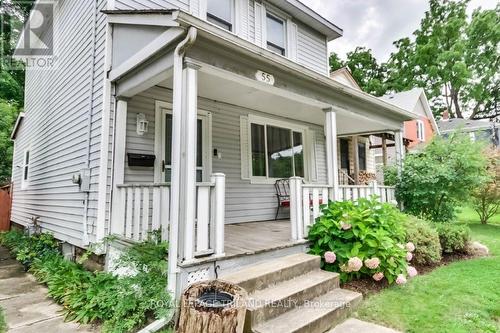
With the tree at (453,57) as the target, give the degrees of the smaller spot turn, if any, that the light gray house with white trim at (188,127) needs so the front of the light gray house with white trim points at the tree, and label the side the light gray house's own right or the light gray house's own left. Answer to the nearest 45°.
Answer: approximately 90° to the light gray house's own left

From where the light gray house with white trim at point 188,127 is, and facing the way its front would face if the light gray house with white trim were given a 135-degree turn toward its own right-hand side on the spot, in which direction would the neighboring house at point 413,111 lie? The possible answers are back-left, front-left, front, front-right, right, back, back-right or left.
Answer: back-right

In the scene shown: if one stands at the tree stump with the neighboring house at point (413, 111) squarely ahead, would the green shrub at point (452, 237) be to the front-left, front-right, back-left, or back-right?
front-right

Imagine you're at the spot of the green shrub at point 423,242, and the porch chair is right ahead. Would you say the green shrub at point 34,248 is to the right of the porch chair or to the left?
left

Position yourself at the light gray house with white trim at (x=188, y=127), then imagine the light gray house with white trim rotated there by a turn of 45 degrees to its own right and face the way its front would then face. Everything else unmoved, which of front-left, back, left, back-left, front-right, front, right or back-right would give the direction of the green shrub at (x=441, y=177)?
left

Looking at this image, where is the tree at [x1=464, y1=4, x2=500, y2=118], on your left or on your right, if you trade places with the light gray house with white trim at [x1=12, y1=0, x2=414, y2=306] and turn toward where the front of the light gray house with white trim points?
on your left

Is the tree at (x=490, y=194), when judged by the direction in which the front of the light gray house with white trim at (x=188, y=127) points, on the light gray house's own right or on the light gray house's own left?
on the light gray house's own left

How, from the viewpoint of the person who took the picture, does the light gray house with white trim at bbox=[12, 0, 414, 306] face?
facing the viewer and to the right of the viewer

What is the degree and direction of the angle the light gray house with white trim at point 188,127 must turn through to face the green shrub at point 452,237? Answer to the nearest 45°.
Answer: approximately 45° to its left

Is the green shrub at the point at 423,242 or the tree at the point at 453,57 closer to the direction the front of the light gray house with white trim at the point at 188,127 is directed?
the green shrub

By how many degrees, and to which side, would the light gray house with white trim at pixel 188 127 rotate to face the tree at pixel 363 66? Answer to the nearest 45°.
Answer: approximately 90° to its left
